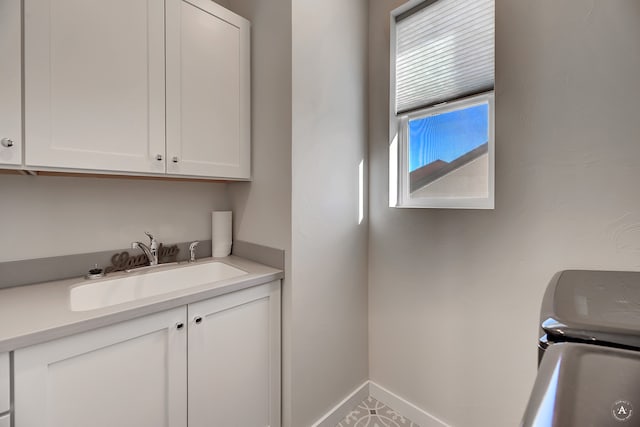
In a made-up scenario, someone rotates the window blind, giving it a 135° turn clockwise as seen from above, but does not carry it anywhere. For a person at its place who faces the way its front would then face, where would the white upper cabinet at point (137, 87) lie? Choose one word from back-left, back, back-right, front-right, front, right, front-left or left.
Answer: back-left

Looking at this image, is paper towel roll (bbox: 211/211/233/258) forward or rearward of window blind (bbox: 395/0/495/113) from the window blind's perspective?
forward

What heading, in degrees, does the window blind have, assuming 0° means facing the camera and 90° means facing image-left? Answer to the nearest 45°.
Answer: approximately 45°

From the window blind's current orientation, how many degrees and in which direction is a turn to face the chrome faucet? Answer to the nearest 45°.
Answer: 0° — it already faces it
